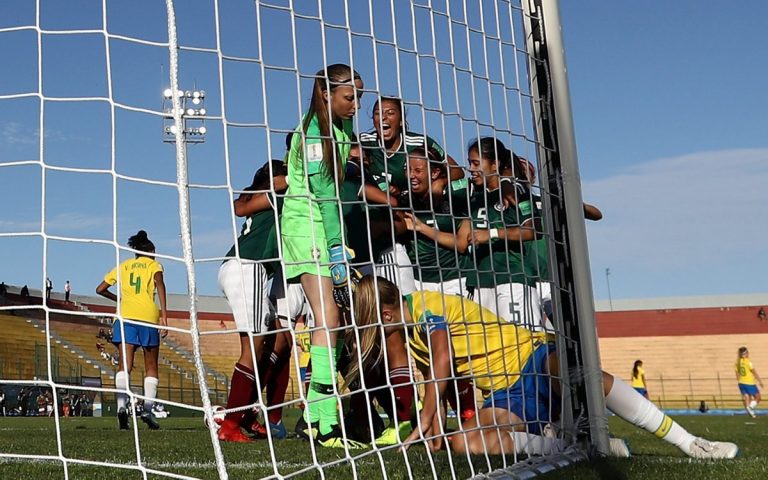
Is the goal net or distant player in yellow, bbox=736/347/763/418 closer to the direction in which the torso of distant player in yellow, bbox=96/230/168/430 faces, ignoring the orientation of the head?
the distant player in yellow

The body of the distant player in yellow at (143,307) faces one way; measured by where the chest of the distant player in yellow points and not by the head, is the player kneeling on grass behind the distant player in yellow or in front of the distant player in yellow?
behind

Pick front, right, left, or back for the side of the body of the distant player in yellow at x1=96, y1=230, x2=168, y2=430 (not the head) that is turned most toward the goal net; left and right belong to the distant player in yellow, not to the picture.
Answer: back

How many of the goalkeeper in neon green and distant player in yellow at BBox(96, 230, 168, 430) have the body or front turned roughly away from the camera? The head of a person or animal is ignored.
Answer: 1

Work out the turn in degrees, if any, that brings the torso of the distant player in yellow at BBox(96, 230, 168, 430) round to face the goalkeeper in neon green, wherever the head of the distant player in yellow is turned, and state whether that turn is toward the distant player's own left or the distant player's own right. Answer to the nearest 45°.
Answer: approximately 180°

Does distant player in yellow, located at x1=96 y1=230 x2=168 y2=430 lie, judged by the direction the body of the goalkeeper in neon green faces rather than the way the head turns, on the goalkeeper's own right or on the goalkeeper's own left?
on the goalkeeper's own left

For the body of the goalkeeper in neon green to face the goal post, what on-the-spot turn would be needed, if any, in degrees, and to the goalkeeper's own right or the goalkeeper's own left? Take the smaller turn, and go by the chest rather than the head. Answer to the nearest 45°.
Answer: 0° — they already face it

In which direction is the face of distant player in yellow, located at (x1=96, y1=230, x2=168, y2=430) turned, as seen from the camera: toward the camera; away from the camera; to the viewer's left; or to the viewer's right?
away from the camera

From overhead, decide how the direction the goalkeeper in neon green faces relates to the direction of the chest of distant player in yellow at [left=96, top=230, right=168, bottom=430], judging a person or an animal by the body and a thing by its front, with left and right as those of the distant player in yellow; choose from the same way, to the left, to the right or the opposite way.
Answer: to the right

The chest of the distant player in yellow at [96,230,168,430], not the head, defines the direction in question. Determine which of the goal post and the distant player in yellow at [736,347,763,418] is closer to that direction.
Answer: the distant player in yellow

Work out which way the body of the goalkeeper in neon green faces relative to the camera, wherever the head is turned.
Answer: to the viewer's right

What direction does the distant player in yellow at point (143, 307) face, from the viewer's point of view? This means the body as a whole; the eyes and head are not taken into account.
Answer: away from the camera
